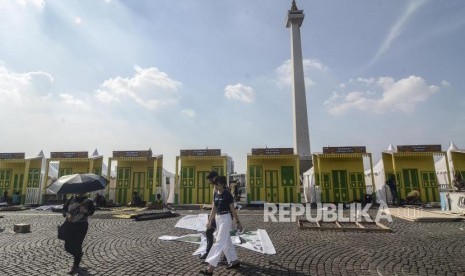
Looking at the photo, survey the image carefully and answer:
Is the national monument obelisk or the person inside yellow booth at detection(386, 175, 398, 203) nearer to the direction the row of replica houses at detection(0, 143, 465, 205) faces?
the person inside yellow booth

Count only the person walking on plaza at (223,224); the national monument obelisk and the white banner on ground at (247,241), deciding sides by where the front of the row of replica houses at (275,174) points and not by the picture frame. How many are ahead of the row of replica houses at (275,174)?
2

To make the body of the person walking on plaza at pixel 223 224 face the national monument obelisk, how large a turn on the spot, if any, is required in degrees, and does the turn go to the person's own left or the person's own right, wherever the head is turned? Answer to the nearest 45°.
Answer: approximately 135° to the person's own right

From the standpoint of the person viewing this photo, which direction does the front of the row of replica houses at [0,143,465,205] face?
facing the viewer

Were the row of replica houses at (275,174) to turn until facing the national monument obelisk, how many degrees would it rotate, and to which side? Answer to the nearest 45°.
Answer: approximately 180°

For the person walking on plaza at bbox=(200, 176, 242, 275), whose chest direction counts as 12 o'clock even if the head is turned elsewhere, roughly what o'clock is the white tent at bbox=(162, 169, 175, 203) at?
The white tent is roughly at 4 o'clock from the person walking on plaza.

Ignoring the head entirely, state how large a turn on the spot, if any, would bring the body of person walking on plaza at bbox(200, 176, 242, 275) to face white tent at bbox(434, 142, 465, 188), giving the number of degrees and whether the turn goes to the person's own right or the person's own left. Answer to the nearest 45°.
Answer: approximately 180°

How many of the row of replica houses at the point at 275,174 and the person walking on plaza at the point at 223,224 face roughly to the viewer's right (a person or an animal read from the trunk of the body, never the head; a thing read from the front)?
0

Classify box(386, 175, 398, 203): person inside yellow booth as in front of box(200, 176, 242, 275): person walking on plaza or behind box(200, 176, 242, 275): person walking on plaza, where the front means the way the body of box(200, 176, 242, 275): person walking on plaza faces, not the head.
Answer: behind

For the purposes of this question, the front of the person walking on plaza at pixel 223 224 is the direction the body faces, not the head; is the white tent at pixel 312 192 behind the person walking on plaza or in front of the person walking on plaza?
behind

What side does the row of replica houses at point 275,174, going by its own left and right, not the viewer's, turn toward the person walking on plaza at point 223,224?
front

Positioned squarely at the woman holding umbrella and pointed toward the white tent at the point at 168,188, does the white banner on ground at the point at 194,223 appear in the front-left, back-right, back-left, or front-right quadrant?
front-right

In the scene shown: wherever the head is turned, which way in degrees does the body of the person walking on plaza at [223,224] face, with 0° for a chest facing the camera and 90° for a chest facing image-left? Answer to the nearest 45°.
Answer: approximately 45°

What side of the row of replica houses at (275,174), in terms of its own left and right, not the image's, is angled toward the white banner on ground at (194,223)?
front
